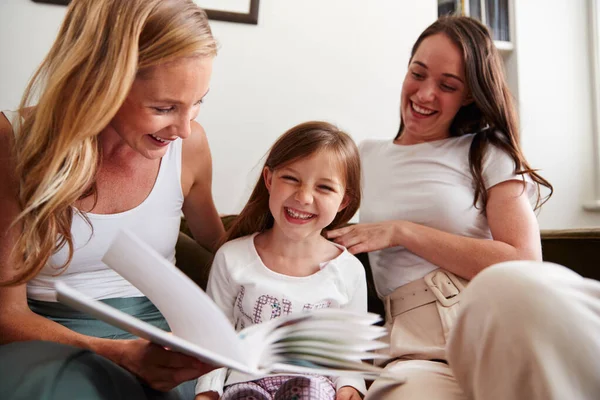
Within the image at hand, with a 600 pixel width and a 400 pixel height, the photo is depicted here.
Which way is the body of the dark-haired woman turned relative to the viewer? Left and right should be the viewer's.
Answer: facing the viewer and to the left of the viewer

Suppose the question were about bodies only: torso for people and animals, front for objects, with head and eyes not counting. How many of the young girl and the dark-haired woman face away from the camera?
0

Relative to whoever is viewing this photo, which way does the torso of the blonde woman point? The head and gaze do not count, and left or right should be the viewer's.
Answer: facing the viewer and to the right of the viewer

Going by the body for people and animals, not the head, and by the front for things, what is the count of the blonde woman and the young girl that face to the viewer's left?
0

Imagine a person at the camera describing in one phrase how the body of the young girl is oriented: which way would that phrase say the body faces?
toward the camera

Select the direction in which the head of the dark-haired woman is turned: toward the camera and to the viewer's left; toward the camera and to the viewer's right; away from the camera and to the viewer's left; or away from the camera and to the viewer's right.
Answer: toward the camera and to the viewer's left

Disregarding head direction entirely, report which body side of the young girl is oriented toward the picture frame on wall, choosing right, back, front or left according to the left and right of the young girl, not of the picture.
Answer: back

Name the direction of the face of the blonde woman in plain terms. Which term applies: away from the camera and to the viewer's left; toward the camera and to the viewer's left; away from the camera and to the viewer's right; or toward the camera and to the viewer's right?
toward the camera and to the viewer's right
